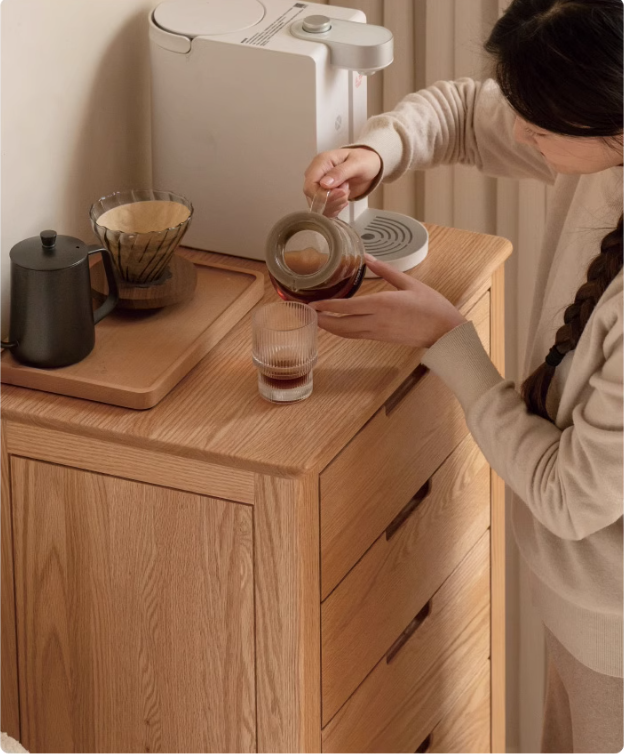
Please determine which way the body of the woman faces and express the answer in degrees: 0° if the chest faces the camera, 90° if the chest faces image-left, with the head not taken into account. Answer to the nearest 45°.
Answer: approximately 45°

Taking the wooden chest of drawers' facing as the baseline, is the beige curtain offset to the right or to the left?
on its left

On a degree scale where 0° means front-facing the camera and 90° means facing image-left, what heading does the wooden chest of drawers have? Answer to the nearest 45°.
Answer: approximately 315°

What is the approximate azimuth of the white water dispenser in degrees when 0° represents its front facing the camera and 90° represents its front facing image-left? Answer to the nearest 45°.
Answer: approximately 315°

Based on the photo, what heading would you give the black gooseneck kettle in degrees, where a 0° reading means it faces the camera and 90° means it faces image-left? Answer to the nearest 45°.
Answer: approximately 90°
